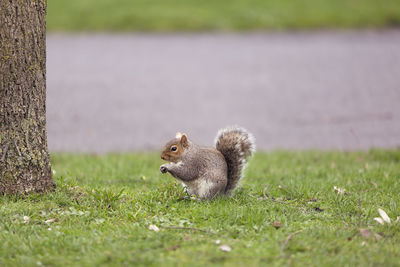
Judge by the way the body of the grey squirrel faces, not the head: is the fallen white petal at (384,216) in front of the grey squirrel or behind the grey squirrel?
behind

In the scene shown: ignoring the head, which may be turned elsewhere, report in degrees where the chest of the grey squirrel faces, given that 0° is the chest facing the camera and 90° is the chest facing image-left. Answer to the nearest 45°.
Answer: approximately 90°

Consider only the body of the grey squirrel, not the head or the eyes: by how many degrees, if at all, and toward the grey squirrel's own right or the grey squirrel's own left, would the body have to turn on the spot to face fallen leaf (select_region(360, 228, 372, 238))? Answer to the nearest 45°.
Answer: approximately 135° to the grey squirrel's own left

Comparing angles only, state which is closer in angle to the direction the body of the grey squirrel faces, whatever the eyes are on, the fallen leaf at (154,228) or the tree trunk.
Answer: the tree trunk

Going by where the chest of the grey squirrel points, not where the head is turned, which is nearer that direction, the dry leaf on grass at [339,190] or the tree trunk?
the tree trunk

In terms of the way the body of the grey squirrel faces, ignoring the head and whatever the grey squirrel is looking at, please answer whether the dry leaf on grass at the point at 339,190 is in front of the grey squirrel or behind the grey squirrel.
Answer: behind

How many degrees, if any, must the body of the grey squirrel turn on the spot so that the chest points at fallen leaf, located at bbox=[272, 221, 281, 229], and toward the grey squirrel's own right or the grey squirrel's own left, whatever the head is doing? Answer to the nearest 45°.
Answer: approximately 135° to the grey squirrel's own left
